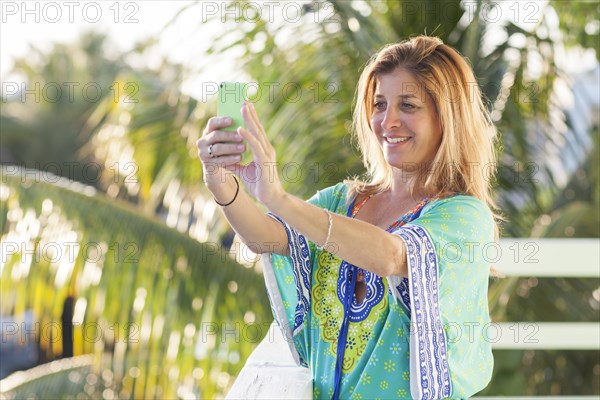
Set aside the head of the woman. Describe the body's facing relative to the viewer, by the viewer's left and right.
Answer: facing the viewer and to the left of the viewer

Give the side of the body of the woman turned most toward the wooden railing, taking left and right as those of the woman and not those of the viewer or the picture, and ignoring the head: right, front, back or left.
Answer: back
